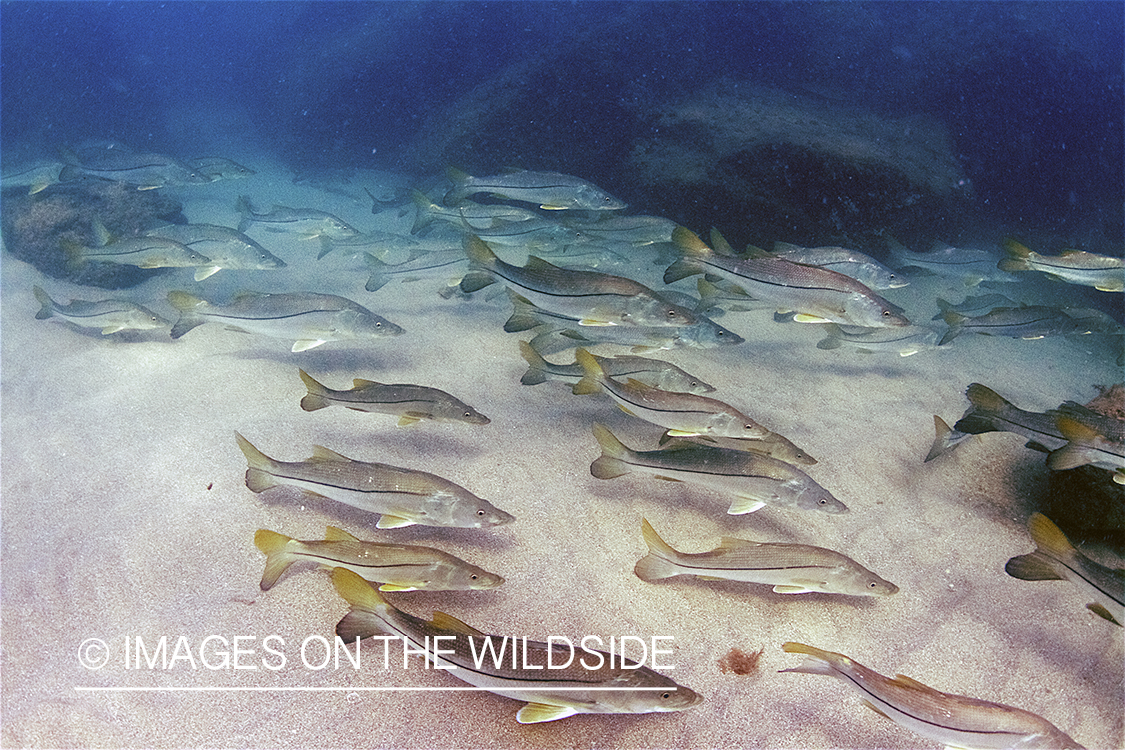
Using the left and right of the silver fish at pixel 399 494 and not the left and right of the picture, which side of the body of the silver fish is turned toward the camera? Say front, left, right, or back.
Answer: right

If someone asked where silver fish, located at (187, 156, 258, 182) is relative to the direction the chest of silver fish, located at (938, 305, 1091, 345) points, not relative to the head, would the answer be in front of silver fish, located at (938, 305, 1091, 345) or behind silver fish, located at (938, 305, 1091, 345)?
behind

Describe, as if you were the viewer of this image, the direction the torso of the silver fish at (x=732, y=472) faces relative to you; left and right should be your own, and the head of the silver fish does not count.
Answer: facing to the right of the viewer

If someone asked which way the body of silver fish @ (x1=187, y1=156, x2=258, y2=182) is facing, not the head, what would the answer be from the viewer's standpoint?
to the viewer's right

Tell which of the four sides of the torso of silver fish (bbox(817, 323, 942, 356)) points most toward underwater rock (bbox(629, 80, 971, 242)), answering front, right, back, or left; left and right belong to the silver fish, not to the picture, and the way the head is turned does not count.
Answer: left

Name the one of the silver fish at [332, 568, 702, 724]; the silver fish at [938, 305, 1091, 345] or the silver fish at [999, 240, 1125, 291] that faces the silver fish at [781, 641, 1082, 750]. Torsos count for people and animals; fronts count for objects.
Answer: the silver fish at [332, 568, 702, 724]

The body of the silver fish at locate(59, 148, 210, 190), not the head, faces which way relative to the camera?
to the viewer's right

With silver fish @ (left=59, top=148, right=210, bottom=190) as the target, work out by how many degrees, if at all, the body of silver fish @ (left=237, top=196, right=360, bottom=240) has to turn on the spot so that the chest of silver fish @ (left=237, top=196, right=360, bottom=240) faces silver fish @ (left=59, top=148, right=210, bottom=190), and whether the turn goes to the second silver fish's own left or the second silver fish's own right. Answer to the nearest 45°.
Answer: approximately 135° to the second silver fish's own left
